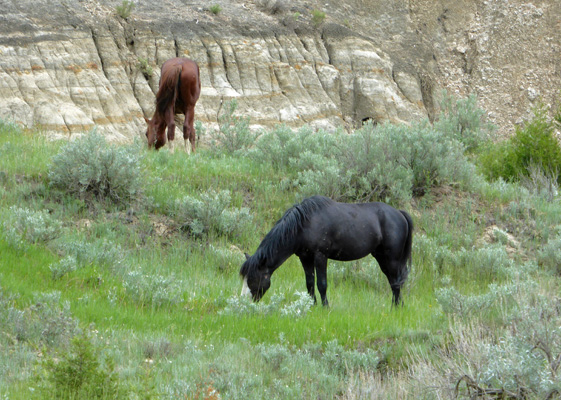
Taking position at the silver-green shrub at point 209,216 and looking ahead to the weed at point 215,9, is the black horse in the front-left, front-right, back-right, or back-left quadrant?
back-right

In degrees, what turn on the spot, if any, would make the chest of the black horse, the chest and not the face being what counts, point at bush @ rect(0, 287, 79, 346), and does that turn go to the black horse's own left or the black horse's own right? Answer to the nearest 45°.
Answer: approximately 45° to the black horse's own left

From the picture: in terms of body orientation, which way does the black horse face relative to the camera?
to the viewer's left

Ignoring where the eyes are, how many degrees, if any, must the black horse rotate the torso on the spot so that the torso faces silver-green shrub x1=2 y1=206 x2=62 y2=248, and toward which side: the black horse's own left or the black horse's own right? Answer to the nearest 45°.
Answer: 0° — it already faces it

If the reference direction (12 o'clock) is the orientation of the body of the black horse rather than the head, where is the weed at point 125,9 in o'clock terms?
The weed is roughly at 2 o'clock from the black horse.

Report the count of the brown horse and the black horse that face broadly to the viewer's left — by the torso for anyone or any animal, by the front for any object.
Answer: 1

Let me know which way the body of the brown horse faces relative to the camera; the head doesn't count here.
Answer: away from the camera

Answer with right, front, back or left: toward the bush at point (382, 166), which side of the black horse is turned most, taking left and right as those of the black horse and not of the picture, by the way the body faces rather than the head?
right

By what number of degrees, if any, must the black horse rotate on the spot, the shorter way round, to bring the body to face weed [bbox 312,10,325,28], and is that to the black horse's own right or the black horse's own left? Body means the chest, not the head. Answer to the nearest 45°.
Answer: approximately 90° to the black horse's own right
